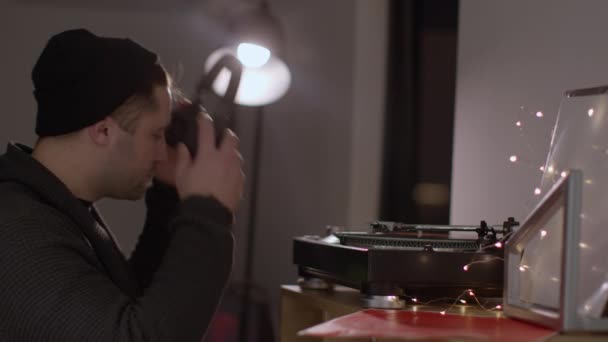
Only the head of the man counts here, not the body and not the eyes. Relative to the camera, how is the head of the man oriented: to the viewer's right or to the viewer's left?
to the viewer's right

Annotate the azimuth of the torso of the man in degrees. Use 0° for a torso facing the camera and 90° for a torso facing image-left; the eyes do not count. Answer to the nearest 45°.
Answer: approximately 270°

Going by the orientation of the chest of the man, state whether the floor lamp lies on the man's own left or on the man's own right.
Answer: on the man's own left

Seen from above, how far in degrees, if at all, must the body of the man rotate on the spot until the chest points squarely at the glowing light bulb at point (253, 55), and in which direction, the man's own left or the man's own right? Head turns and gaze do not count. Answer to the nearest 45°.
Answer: approximately 90° to the man's own left
